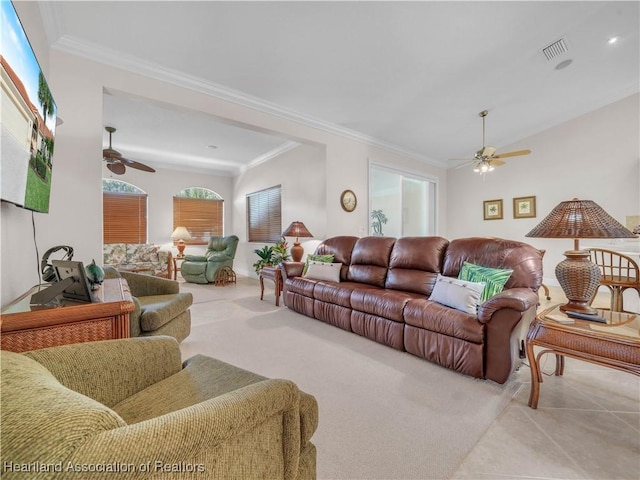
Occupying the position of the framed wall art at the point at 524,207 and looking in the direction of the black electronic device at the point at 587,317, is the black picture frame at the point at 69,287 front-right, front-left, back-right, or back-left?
front-right

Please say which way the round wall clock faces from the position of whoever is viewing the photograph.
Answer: facing the viewer and to the right of the viewer

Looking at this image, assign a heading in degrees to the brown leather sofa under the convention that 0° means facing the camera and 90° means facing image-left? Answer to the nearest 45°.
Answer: approximately 45°

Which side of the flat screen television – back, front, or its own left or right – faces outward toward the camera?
right

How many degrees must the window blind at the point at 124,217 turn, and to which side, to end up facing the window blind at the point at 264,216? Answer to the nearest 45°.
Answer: approximately 45° to its left

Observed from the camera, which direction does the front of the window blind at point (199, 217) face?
facing the viewer

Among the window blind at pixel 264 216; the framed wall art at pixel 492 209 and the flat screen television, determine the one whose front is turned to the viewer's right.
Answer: the flat screen television

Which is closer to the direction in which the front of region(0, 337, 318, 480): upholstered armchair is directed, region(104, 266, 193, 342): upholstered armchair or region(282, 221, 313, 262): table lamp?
the table lamp

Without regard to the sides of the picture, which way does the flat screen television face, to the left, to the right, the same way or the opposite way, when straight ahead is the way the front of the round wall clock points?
to the left

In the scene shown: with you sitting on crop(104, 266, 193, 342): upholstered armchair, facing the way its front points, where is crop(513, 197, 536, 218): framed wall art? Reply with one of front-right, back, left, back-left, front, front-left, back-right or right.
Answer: front-left

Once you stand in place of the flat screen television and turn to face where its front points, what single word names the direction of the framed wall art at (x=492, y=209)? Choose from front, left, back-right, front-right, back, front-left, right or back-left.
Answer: front

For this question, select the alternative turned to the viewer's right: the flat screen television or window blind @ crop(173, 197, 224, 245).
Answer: the flat screen television

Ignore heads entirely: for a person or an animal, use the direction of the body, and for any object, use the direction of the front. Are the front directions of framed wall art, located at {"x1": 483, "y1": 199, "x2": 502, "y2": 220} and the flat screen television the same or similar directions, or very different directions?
very different directions

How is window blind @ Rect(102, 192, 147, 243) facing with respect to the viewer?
toward the camera

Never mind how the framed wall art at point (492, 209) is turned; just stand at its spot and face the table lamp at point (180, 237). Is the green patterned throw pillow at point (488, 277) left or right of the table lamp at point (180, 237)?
left

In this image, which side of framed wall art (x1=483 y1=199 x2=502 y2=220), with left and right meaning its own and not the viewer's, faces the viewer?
front

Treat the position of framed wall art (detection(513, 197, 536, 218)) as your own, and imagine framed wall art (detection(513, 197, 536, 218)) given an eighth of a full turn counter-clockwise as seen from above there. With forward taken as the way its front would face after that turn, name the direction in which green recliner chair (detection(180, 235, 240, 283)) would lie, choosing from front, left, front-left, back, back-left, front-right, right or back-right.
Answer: right

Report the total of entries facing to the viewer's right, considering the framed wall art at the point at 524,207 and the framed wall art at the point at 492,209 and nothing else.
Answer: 0
